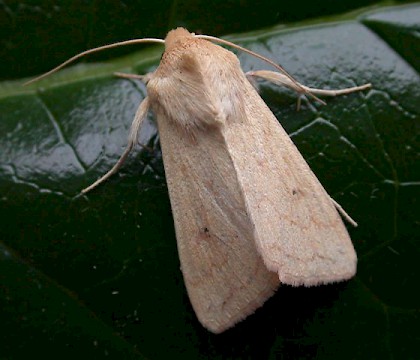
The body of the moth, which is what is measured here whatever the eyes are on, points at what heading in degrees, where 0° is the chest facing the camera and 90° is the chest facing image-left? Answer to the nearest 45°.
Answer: approximately 180°
